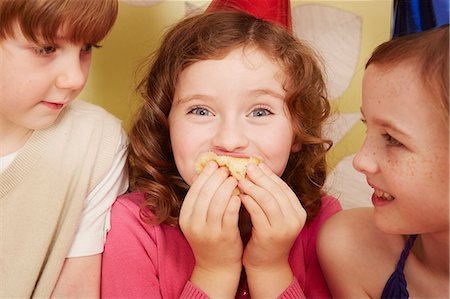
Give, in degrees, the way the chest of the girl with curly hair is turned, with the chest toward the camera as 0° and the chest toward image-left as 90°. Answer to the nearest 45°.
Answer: approximately 0°

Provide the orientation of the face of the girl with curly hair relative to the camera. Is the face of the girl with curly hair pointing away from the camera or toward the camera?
toward the camera
